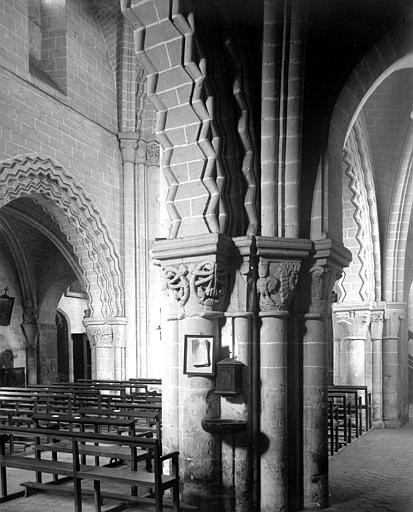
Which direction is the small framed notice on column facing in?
toward the camera

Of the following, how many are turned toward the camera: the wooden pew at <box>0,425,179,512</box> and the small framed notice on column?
1

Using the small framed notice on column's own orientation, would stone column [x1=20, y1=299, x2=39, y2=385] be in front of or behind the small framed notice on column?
behind

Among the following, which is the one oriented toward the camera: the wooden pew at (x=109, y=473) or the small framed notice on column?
the small framed notice on column

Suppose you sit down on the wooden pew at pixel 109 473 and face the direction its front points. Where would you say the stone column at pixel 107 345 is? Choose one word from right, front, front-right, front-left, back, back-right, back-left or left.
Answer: front-left

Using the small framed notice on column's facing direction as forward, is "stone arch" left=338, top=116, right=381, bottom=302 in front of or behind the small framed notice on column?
behind

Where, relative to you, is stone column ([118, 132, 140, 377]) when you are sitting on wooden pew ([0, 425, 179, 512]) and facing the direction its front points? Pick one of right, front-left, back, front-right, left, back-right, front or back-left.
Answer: front-left
